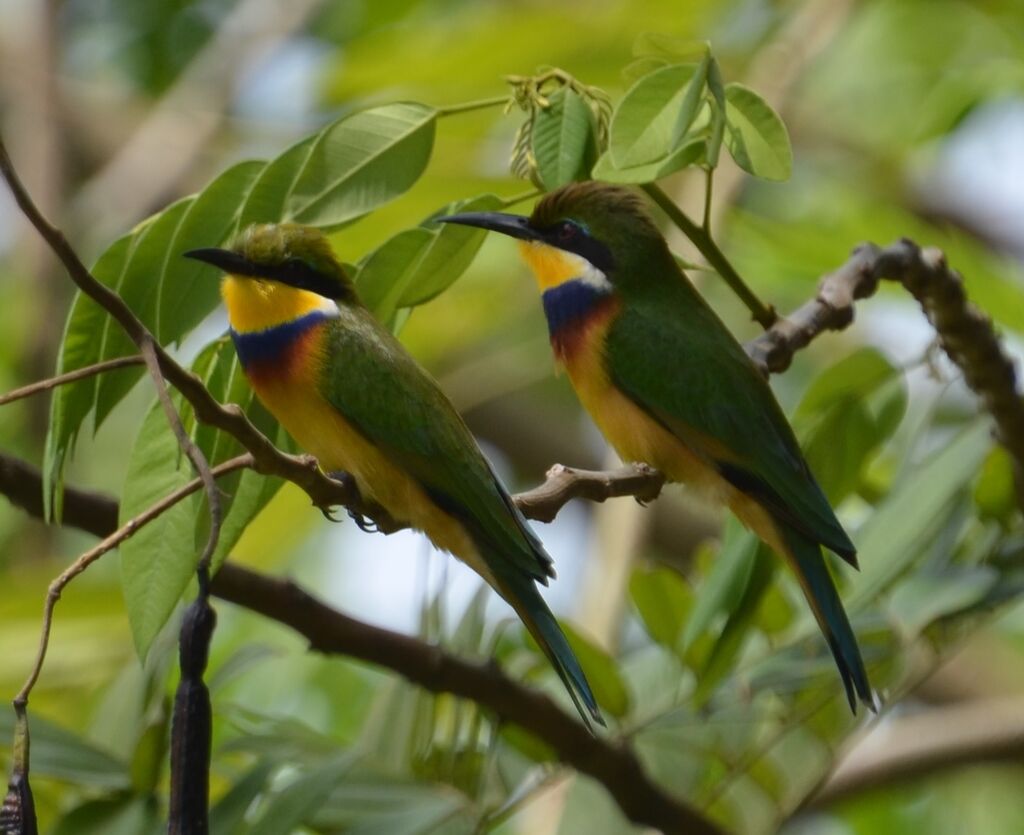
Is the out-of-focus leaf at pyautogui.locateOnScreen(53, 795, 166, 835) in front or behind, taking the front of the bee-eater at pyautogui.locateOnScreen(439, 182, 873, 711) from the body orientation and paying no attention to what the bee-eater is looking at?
in front

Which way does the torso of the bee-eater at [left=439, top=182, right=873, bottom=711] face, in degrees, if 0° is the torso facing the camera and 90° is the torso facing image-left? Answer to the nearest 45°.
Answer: approximately 90°

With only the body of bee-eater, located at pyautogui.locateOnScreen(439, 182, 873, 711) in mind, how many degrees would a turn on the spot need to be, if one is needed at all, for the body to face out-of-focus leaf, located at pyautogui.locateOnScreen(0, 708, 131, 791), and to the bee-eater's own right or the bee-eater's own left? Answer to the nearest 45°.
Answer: approximately 45° to the bee-eater's own left

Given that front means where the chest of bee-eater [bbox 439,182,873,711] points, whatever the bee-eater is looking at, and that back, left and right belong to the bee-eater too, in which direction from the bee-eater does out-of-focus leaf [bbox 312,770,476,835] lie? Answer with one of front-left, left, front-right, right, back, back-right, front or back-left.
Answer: front-left
